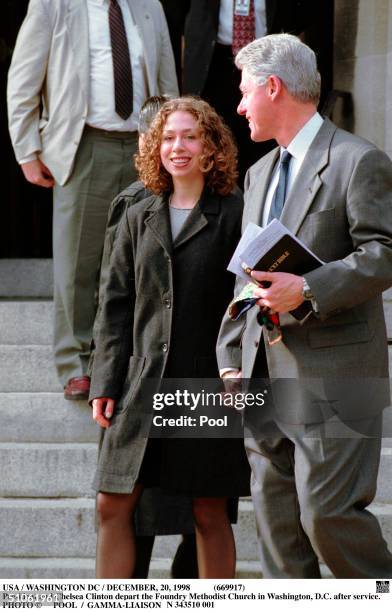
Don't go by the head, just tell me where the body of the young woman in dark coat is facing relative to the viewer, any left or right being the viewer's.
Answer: facing the viewer

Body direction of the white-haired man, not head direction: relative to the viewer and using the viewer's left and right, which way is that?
facing the viewer and to the left of the viewer

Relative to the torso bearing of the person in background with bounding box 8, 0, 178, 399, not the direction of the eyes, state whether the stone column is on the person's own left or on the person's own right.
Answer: on the person's own left

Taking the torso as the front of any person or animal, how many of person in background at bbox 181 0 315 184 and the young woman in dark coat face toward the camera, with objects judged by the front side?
2

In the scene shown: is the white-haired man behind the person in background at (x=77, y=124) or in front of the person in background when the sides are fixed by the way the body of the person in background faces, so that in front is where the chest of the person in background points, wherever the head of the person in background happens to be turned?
in front

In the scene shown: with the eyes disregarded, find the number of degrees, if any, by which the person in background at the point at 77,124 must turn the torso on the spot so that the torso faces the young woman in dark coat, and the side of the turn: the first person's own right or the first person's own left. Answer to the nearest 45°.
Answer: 0° — they already face them

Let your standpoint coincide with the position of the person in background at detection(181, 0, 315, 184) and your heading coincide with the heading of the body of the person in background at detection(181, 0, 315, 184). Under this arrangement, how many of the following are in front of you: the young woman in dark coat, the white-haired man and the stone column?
2

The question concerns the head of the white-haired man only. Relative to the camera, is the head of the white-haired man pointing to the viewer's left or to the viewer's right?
to the viewer's left

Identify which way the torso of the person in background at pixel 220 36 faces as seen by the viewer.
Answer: toward the camera

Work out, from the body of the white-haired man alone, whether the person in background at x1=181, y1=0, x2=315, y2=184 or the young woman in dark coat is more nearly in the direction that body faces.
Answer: the young woman in dark coat

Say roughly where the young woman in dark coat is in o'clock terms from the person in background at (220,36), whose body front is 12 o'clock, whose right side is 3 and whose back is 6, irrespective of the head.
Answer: The young woman in dark coat is roughly at 12 o'clock from the person in background.

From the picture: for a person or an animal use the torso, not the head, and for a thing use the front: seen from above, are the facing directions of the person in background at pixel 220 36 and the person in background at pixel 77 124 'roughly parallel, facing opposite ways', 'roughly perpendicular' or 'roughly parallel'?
roughly parallel

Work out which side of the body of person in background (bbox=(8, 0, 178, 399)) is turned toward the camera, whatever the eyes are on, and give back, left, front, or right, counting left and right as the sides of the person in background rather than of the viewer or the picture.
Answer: front

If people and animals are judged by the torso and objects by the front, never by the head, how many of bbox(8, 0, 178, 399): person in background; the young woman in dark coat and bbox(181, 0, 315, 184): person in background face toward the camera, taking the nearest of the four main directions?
3

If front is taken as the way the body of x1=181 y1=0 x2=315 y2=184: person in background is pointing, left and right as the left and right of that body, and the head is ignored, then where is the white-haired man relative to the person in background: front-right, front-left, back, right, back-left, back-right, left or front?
front
